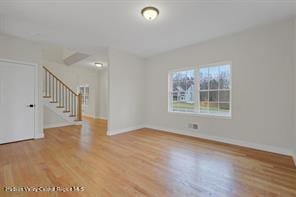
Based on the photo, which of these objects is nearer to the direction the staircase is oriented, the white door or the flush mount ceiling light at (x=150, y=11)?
the flush mount ceiling light

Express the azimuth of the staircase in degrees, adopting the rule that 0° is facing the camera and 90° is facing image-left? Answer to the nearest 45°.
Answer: approximately 270°
